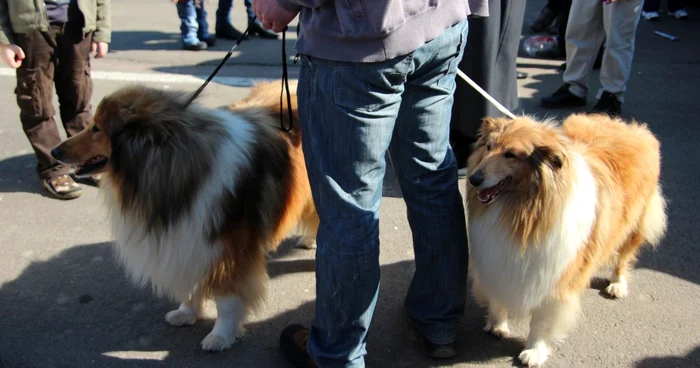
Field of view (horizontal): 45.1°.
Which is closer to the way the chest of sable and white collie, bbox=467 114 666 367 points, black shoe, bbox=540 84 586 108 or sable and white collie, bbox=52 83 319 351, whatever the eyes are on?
the sable and white collie

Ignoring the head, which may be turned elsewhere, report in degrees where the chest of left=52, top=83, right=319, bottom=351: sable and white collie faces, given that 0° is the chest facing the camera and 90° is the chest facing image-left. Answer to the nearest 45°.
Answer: approximately 45°

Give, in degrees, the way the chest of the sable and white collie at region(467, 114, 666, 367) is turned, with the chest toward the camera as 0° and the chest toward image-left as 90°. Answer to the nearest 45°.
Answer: approximately 45°

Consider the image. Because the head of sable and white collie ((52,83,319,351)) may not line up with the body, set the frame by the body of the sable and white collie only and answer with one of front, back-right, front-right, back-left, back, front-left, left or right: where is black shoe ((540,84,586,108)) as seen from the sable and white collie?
back

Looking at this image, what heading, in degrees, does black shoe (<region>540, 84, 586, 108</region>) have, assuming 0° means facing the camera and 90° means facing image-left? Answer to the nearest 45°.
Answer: approximately 90°
